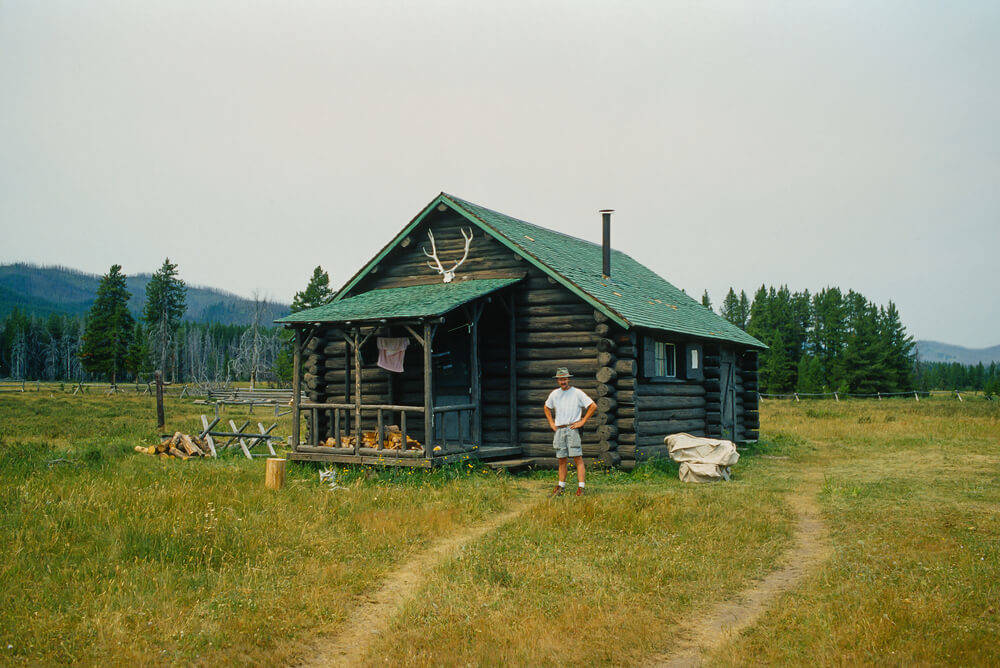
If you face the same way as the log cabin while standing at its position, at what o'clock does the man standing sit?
The man standing is roughly at 10 o'clock from the log cabin.

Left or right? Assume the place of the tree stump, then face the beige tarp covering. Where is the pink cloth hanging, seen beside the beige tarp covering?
left

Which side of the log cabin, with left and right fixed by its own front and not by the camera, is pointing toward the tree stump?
front

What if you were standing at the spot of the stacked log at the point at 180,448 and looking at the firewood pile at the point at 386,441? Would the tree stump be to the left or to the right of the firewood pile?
right

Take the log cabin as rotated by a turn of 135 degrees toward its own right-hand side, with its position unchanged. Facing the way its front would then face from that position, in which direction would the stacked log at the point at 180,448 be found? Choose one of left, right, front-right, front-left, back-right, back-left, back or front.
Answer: left

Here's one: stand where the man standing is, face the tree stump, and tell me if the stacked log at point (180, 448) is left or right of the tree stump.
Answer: right

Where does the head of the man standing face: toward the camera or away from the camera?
toward the camera

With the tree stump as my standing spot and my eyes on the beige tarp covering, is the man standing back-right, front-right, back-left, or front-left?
front-right

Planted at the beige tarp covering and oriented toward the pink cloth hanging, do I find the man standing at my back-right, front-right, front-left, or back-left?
front-left
